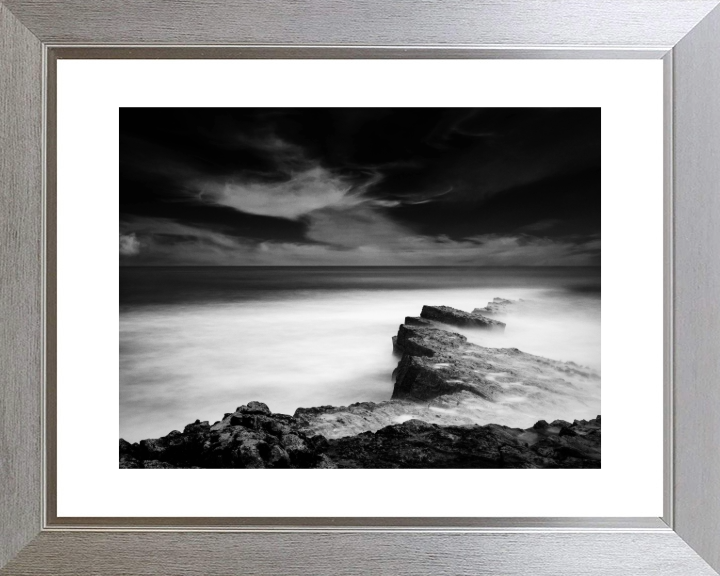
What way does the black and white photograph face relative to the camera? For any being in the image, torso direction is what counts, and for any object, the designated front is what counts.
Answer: toward the camera
